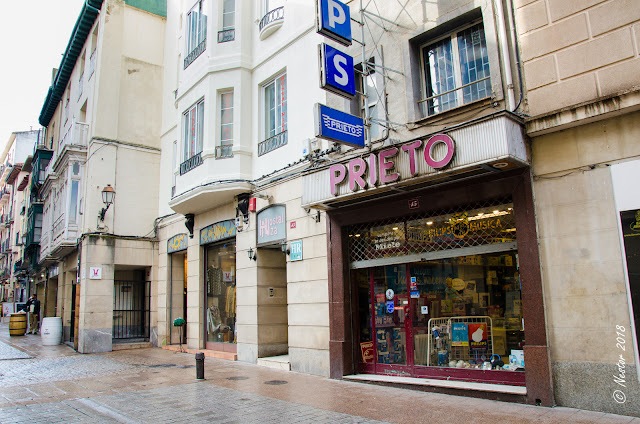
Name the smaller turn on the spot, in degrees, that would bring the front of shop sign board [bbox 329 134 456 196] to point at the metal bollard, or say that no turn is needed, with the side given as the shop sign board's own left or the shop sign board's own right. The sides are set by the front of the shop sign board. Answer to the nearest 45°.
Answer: approximately 90° to the shop sign board's own right

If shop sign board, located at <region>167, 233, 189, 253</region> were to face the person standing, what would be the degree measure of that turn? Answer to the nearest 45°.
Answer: approximately 90° to its right

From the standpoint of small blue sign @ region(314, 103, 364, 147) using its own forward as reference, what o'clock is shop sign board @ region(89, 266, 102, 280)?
The shop sign board is roughly at 6 o'clock from the small blue sign.

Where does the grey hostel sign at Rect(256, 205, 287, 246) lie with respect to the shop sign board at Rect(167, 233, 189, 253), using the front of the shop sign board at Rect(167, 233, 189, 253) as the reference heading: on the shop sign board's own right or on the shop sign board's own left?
on the shop sign board's own left

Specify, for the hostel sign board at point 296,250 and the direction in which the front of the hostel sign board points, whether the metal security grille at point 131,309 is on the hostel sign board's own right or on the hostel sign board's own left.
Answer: on the hostel sign board's own right

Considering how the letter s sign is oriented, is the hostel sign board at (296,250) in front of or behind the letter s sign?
behind

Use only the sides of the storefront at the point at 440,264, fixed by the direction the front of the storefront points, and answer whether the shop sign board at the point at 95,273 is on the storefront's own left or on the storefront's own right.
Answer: on the storefront's own right
